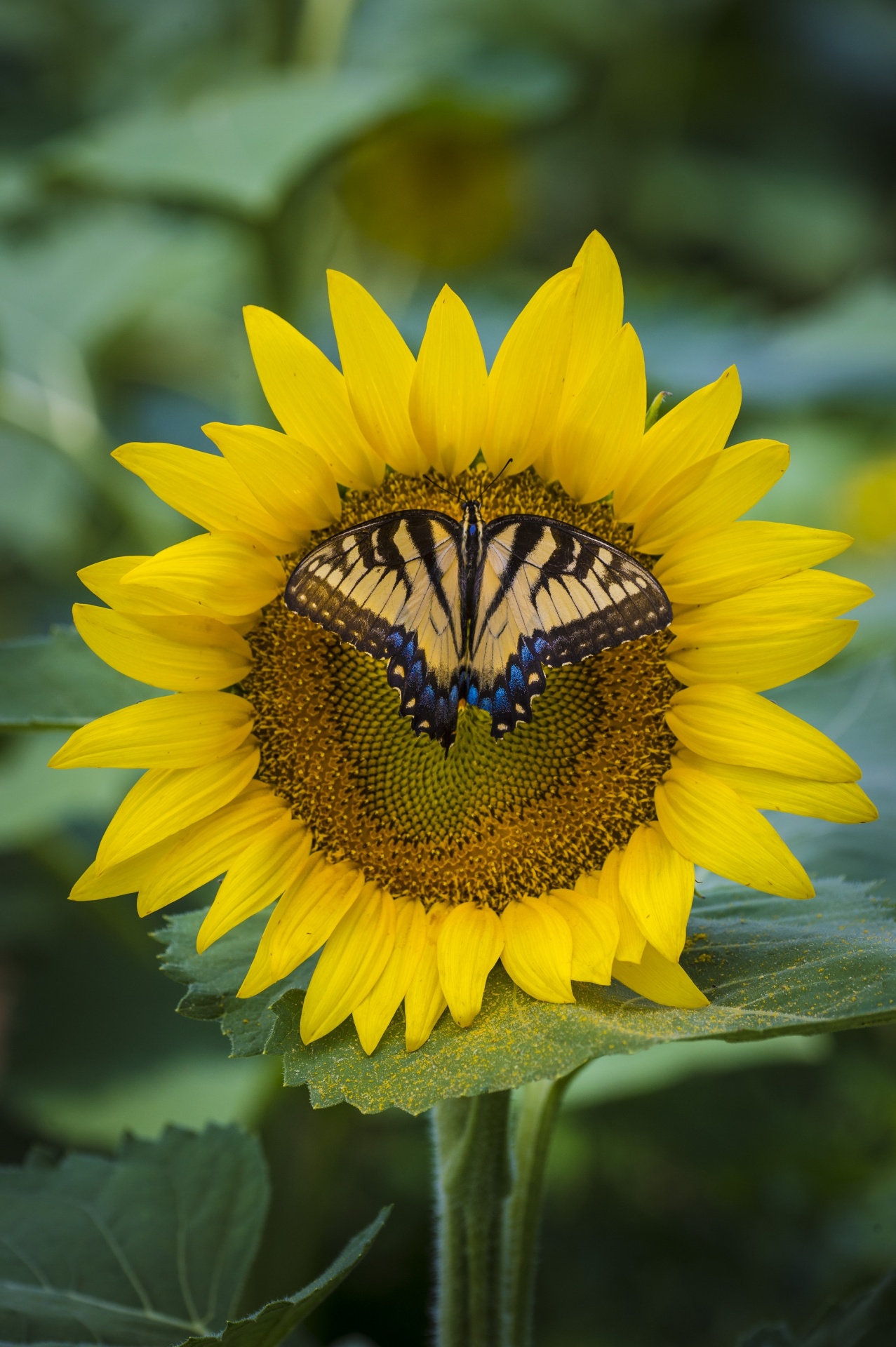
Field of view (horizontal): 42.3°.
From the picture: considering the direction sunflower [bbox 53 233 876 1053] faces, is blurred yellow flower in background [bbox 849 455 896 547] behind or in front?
behind

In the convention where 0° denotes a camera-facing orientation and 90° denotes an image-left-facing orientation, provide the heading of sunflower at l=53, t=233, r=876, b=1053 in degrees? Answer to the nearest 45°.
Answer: approximately 0°
